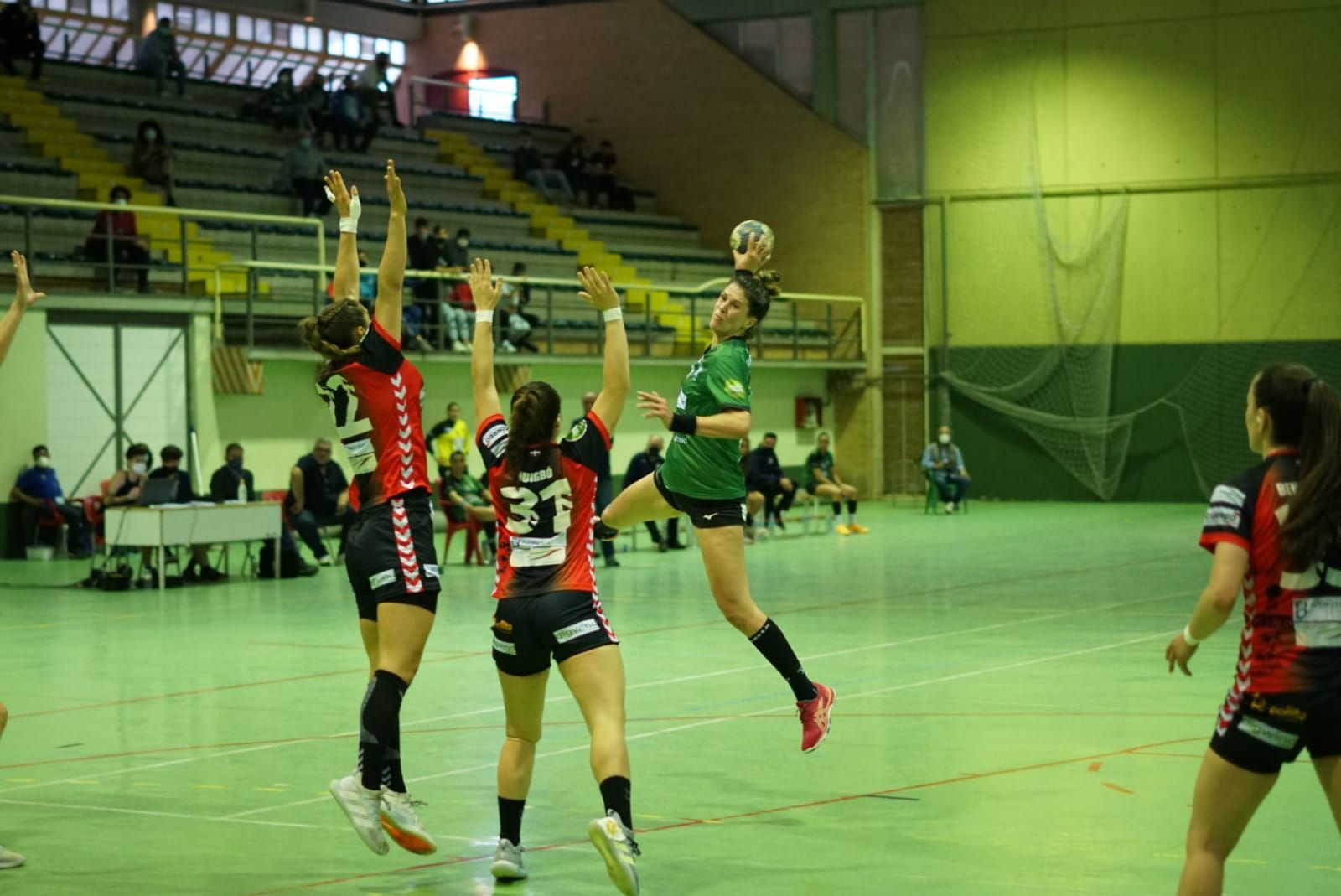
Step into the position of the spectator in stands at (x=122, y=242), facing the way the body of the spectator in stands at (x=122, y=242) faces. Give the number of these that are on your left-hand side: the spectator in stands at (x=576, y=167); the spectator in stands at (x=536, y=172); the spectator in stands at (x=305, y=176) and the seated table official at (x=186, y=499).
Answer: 3

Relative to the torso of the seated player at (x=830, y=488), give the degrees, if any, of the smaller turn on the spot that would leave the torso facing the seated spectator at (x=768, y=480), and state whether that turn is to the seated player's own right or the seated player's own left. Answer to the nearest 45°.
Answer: approximately 90° to the seated player's own right

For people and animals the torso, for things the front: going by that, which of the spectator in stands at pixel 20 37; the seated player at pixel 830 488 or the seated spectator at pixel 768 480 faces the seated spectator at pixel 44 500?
the spectator in stands

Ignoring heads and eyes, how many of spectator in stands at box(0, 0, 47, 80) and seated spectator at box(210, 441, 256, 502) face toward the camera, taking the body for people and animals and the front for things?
2

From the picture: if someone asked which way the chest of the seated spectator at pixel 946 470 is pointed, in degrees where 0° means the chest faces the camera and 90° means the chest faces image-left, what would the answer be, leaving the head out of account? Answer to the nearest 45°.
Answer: approximately 0°

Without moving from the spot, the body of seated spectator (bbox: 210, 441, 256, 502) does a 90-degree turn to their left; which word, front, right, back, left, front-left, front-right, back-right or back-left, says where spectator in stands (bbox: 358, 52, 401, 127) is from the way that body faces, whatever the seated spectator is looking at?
left

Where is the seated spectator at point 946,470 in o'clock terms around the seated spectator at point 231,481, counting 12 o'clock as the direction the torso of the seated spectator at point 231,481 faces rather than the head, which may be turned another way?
the seated spectator at point 946,470 is roughly at 8 o'clock from the seated spectator at point 231,481.

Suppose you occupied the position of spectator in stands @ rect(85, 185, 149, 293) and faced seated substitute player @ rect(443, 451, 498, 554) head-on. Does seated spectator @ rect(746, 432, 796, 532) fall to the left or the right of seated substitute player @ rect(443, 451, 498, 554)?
left

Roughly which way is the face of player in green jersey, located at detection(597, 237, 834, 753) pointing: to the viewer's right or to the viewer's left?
to the viewer's left

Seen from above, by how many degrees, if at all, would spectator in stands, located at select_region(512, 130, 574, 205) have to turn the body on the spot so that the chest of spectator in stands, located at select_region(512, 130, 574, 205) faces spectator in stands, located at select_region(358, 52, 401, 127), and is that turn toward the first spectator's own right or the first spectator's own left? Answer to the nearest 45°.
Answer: approximately 90° to the first spectator's own right
